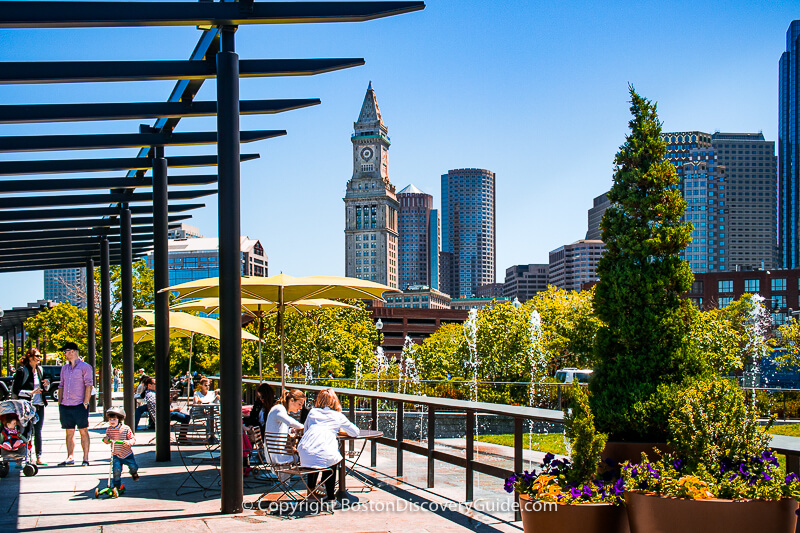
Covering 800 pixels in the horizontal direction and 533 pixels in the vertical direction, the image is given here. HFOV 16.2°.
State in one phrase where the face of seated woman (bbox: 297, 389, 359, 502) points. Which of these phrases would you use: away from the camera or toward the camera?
away from the camera

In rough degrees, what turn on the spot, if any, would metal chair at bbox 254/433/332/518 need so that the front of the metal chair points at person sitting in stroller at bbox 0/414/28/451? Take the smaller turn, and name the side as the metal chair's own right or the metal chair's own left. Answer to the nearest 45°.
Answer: approximately 90° to the metal chair's own left

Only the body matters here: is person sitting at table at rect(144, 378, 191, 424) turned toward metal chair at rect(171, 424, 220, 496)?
no

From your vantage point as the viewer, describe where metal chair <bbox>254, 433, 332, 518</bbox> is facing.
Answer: facing away from the viewer and to the right of the viewer

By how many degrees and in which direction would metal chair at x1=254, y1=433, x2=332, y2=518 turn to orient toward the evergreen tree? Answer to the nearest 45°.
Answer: approximately 90° to its right

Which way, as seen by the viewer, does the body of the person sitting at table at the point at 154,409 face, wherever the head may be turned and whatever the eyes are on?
to the viewer's right

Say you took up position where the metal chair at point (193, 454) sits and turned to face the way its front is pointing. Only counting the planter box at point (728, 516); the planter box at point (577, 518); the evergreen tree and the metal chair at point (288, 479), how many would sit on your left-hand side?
0

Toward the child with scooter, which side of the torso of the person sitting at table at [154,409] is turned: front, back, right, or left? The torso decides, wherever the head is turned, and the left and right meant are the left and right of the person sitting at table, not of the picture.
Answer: right

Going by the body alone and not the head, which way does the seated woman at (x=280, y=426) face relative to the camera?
to the viewer's right

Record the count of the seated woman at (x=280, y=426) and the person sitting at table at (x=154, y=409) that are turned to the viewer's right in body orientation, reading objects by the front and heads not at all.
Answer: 2
